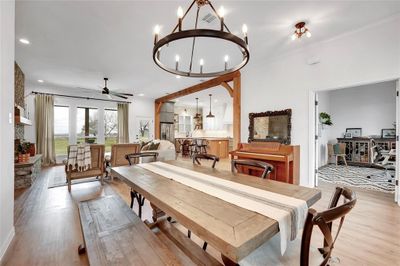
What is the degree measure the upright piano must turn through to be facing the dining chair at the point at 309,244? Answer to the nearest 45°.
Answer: approximately 45° to its left

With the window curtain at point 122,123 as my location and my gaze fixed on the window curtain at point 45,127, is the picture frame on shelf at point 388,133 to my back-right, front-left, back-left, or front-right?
back-left

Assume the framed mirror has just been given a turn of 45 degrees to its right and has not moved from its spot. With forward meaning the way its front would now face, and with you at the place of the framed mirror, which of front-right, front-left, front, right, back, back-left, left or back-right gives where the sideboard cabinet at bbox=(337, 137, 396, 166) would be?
back-right

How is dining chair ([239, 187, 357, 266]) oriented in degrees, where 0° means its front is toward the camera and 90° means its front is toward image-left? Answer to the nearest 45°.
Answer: approximately 135°

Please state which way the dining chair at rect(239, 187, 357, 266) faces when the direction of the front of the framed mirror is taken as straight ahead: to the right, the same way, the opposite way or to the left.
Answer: to the right

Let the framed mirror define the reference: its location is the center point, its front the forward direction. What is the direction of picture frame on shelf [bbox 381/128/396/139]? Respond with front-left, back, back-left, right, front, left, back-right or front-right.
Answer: back

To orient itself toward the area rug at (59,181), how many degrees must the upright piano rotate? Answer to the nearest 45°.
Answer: approximately 45° to its right

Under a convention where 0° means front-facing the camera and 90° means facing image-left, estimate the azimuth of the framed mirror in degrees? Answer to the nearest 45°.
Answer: approximately 45°

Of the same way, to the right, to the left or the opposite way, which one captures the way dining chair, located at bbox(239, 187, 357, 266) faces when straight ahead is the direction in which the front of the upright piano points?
to the right

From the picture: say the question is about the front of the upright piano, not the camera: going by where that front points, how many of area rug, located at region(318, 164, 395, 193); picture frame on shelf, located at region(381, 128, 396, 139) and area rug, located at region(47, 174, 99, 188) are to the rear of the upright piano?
2

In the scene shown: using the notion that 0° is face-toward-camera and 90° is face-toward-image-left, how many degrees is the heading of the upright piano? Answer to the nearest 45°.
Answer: approximately 45°

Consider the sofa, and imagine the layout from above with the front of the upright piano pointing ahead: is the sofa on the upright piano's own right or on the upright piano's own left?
on the upright piano's own right
